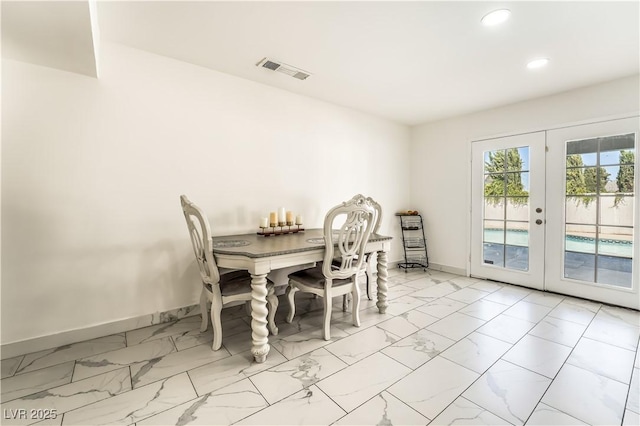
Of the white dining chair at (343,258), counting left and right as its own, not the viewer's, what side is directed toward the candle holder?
front

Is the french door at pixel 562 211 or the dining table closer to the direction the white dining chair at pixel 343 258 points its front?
the dining table

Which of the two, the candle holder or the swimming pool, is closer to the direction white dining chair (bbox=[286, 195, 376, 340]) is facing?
the candle holder

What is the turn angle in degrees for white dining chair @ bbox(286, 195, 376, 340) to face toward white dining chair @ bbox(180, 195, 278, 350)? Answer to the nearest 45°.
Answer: approximately 45° to its left

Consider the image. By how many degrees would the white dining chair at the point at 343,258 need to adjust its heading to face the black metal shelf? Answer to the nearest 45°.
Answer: approximately 90° to its right

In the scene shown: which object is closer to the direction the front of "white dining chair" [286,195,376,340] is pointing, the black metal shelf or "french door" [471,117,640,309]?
the black metal shelf

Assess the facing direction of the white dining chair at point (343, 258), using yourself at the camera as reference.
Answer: facing away from the viewer and to the left of the viewer

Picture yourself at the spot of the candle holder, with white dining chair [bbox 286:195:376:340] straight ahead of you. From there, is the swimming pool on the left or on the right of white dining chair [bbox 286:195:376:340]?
left

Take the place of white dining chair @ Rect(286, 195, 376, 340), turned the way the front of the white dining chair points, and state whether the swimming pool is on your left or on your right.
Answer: on your right

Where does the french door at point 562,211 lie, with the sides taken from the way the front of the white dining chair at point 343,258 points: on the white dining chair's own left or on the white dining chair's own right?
on the white dining chair's own right
